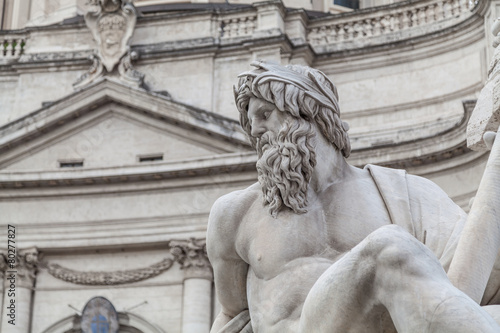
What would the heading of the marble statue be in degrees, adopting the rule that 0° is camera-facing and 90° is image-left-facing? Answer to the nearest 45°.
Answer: approximately 0°

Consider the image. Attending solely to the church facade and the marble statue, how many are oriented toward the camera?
2

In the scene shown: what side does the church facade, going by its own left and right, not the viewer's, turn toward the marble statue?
front

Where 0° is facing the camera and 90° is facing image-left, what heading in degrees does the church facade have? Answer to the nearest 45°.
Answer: approximately 0°

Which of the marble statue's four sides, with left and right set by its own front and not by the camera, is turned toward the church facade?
back
